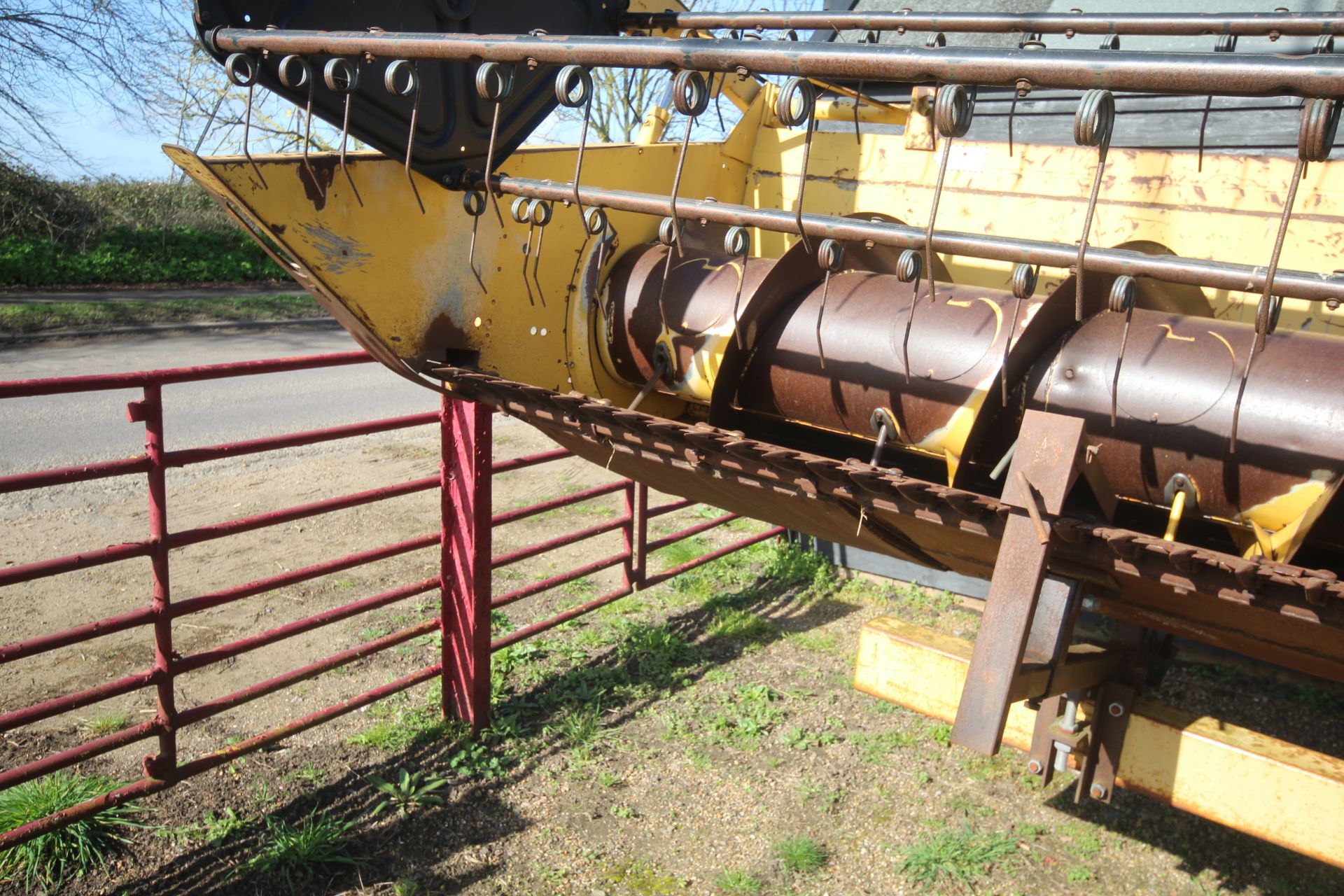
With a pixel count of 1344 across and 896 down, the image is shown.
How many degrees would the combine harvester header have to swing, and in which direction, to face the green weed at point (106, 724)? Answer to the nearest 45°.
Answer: approximately 45° to its right

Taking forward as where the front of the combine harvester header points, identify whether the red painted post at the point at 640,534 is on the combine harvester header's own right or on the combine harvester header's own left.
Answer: on the combine harvester header's own right

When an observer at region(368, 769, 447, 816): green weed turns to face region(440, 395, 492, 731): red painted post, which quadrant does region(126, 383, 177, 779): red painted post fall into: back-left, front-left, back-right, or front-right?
back-left

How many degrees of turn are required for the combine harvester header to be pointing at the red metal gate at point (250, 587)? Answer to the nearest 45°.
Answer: approximately 45° to its right

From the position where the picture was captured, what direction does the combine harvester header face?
facing the viewer and to the left of the viewer
